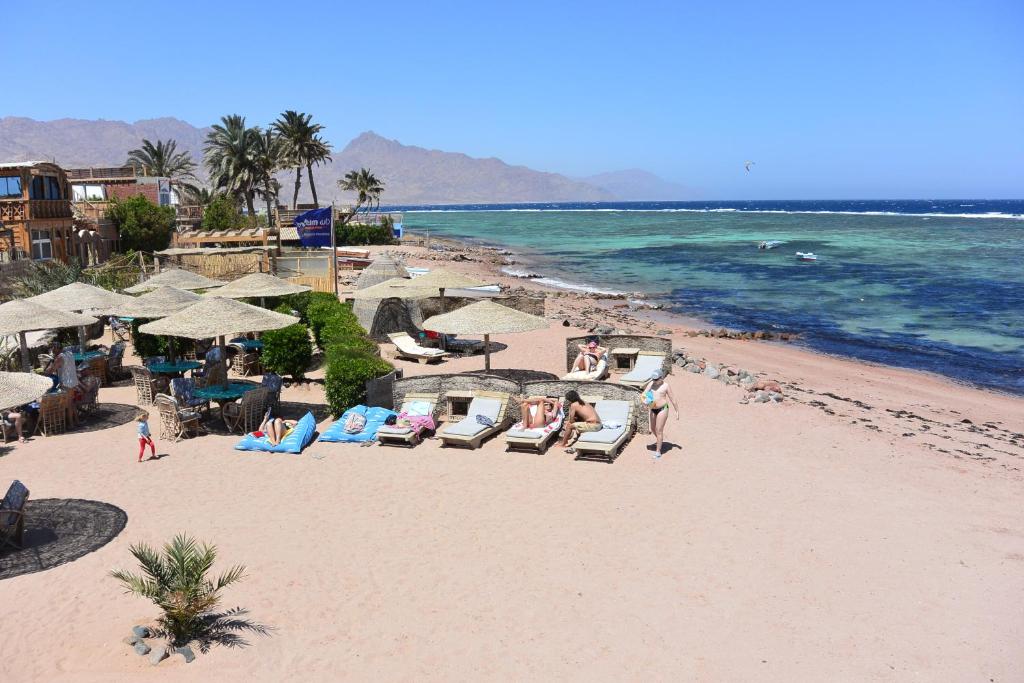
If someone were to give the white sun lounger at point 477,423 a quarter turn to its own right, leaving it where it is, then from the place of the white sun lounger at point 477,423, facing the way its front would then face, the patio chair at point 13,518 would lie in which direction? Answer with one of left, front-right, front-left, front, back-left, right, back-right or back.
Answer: left

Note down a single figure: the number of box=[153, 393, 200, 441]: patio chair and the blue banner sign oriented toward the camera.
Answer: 1

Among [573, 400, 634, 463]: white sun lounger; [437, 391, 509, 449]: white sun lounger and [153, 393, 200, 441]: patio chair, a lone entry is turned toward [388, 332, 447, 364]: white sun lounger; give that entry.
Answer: the patio chair

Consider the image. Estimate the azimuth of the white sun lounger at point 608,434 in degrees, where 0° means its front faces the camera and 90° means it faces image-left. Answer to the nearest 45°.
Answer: approximately 45°

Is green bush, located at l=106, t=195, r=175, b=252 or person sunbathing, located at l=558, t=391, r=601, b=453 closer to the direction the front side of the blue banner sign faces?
the person sunbathing

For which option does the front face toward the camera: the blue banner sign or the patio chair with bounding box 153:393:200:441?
the blue banner sign

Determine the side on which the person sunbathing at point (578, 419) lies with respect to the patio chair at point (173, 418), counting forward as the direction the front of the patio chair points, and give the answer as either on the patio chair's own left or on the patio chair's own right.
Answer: on the patio chair's own right

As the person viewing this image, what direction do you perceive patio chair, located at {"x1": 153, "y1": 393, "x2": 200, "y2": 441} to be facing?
facing away from the viewer and to the right of the viewer

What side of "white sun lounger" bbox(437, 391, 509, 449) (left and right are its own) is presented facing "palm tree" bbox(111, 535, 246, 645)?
front

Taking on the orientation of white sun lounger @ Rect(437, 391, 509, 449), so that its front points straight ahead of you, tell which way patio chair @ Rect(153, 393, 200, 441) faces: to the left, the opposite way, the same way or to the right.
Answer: the opposite way

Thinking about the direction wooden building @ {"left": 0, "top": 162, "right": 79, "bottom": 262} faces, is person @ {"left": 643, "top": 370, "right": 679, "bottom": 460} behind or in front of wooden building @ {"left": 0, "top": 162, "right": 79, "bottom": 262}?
in front

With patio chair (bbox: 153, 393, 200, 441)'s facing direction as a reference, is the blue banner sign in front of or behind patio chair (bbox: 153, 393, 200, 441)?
in front

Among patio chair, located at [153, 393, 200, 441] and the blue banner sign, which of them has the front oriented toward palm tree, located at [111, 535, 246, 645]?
the blue banner sign

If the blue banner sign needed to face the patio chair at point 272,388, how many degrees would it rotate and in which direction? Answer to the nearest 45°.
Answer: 0° — it already faces it

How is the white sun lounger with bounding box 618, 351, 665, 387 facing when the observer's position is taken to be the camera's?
facing the viewer and to the left of the viewer

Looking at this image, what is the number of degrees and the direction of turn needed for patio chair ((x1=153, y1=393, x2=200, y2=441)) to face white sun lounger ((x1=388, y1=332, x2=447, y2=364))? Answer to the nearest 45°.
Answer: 0° — it already faces it
